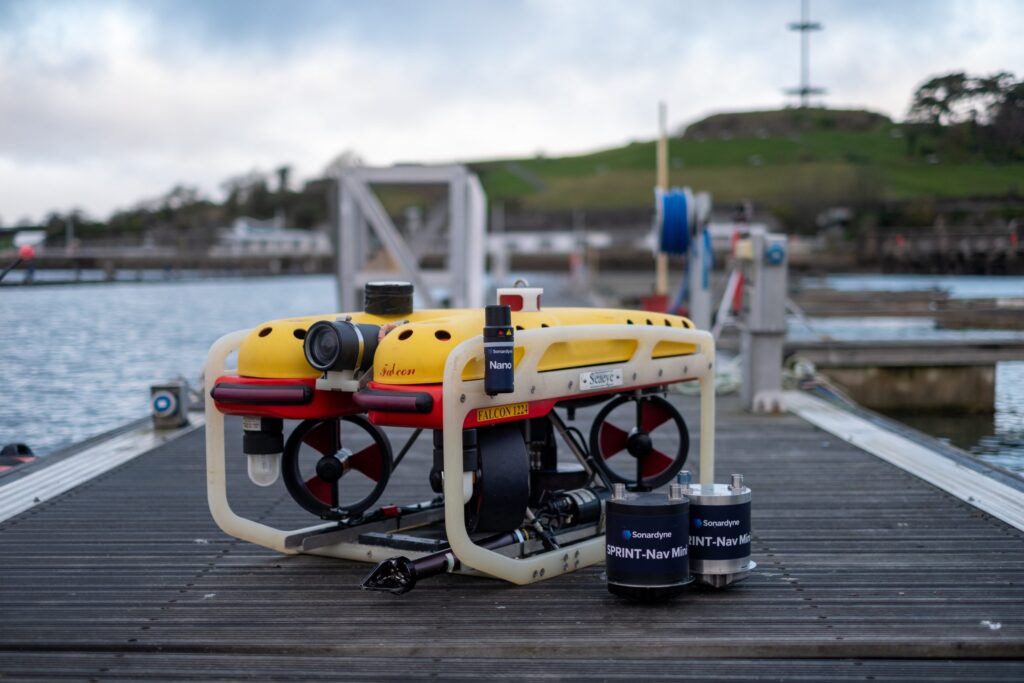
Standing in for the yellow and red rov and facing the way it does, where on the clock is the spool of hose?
The spool of hose is roughly at 5 o'clock from the yellow and red rov.

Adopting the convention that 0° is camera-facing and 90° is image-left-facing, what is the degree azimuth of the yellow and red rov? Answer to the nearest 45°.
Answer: approximately 45°

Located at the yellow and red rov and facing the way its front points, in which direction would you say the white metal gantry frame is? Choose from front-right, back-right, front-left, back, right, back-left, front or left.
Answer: back-right

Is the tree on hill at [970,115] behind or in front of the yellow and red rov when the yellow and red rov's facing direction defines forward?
behind
